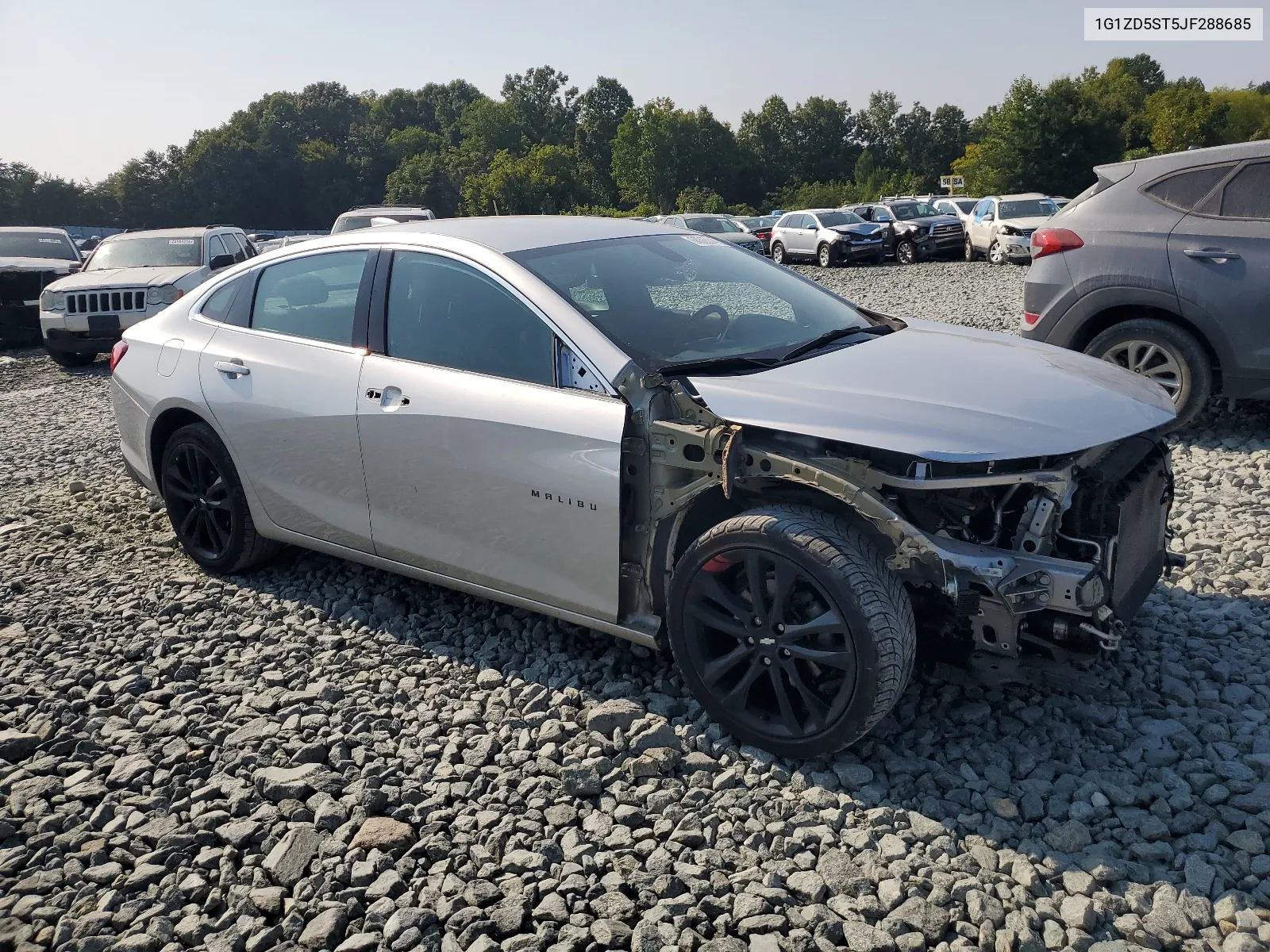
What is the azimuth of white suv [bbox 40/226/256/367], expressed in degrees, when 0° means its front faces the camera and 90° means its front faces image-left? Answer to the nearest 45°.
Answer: approximately 45°

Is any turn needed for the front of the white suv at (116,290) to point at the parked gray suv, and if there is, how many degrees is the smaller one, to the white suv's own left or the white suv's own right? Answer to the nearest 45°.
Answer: approximately 90° to the white suv's own left

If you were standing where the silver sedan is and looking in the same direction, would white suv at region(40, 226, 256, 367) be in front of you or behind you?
behind

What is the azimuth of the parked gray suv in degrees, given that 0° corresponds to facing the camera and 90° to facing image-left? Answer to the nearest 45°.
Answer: approximately 270°

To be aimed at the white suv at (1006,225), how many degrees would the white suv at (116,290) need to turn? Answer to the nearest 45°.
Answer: approximately 135° to its left

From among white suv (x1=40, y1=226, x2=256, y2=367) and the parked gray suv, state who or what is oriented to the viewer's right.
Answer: the parked gray suv

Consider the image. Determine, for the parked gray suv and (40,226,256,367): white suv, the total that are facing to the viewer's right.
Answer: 1

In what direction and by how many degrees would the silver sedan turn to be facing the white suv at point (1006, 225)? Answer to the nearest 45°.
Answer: approximately 135° to its left

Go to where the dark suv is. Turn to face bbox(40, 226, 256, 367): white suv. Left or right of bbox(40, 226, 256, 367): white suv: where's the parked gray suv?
left

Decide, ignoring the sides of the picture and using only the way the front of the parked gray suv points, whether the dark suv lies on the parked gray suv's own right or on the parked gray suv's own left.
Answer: on the parked gray suv's own left
